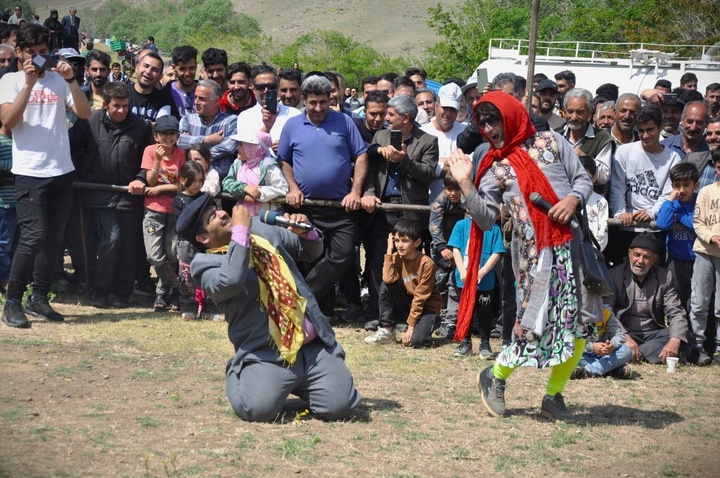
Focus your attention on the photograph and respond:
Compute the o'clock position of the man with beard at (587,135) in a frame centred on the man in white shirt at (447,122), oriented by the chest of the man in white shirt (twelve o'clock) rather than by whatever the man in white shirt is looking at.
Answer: The man with beard is roughly at 10 o'clock from the man in white shirt.

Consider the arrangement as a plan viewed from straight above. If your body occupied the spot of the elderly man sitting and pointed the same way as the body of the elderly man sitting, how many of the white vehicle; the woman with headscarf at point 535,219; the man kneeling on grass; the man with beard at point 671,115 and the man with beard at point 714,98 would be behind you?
3

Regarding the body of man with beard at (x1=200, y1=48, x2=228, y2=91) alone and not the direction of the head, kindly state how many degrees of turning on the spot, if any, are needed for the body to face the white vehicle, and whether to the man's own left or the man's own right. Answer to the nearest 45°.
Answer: approximately 90° to the man's own left

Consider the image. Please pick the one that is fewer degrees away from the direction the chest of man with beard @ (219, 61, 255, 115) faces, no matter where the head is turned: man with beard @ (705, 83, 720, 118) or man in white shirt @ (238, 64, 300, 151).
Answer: the man in white shirt

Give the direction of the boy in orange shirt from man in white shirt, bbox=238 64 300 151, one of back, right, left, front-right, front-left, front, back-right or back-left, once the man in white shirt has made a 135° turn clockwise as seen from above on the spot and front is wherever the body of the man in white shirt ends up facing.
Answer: back

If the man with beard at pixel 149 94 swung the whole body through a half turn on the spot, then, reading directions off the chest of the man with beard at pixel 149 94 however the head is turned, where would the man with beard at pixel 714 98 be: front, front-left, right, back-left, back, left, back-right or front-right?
right
